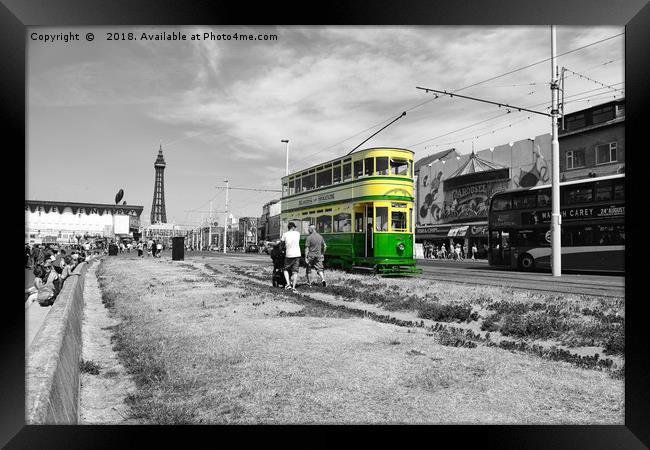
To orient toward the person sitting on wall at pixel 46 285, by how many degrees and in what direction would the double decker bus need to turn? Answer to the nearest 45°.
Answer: approximately 90° to its left

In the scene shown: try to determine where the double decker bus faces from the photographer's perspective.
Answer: facing away from the viewer and to the left of the viewer

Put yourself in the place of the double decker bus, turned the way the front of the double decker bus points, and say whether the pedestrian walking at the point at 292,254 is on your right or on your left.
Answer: on your left
